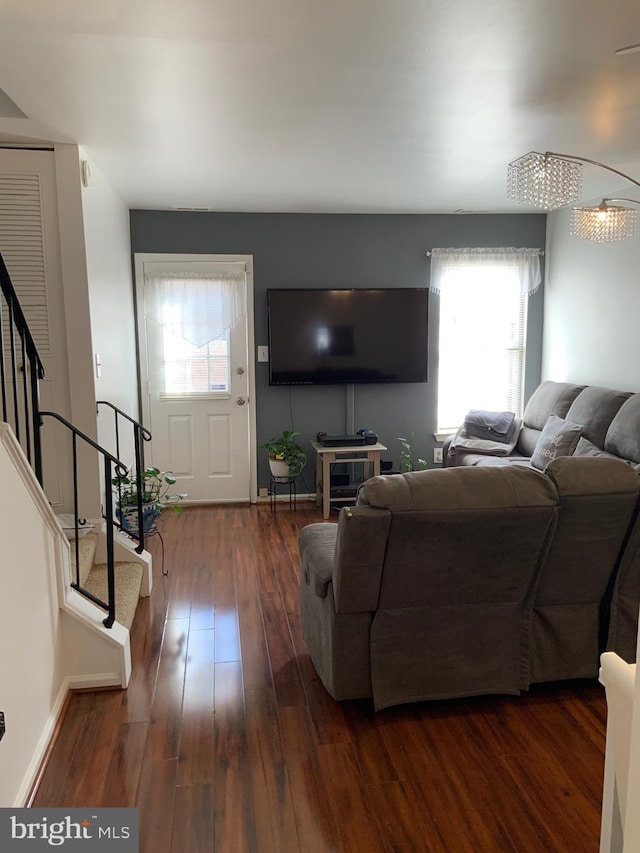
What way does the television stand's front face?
toward the camera

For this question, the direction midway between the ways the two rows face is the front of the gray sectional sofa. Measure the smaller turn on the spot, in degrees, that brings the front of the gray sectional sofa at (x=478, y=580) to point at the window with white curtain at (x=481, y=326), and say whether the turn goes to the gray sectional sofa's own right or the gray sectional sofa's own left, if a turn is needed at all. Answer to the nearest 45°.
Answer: approximately 45° to the gray sectional sofa's own right

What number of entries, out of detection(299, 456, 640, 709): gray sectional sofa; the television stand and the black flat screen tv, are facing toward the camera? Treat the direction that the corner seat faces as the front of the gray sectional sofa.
2

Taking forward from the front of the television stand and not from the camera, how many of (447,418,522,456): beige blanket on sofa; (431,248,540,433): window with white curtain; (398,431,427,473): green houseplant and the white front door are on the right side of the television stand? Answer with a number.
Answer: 1

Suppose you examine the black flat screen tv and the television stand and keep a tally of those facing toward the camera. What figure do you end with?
2

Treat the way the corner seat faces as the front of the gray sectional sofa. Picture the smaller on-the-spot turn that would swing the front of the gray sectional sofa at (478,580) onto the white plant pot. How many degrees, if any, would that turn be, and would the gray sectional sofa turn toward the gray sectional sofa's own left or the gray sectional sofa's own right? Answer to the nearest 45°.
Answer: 0° — it already faces it

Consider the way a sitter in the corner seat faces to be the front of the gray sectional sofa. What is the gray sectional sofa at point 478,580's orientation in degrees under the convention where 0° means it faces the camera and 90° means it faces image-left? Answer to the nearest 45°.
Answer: approximately 135°

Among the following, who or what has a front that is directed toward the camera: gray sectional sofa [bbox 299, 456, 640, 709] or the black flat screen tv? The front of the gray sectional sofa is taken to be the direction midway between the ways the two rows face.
the black flat screen tv

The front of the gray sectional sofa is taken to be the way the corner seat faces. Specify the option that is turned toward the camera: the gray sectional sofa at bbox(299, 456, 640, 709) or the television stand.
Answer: the television stand

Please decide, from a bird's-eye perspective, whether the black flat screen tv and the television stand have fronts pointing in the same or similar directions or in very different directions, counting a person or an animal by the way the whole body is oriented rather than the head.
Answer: same or similar directions

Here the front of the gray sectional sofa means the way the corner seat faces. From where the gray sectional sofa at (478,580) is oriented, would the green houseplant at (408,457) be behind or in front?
in front

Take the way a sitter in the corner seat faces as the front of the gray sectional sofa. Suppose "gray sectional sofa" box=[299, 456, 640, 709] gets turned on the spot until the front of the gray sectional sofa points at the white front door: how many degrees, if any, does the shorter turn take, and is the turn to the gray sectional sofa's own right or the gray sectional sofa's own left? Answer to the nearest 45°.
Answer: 0° — it already faces it

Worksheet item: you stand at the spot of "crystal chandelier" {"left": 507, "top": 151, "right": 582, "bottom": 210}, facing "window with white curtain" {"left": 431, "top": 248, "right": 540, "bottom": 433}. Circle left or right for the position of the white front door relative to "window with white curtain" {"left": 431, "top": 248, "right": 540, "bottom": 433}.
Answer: left
